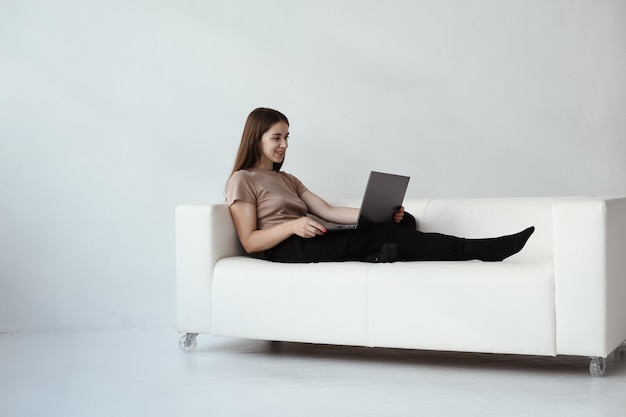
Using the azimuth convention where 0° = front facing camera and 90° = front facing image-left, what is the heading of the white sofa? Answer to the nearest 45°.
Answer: approximately 45°

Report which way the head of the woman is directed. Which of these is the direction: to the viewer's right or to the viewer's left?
to the viewer's right
